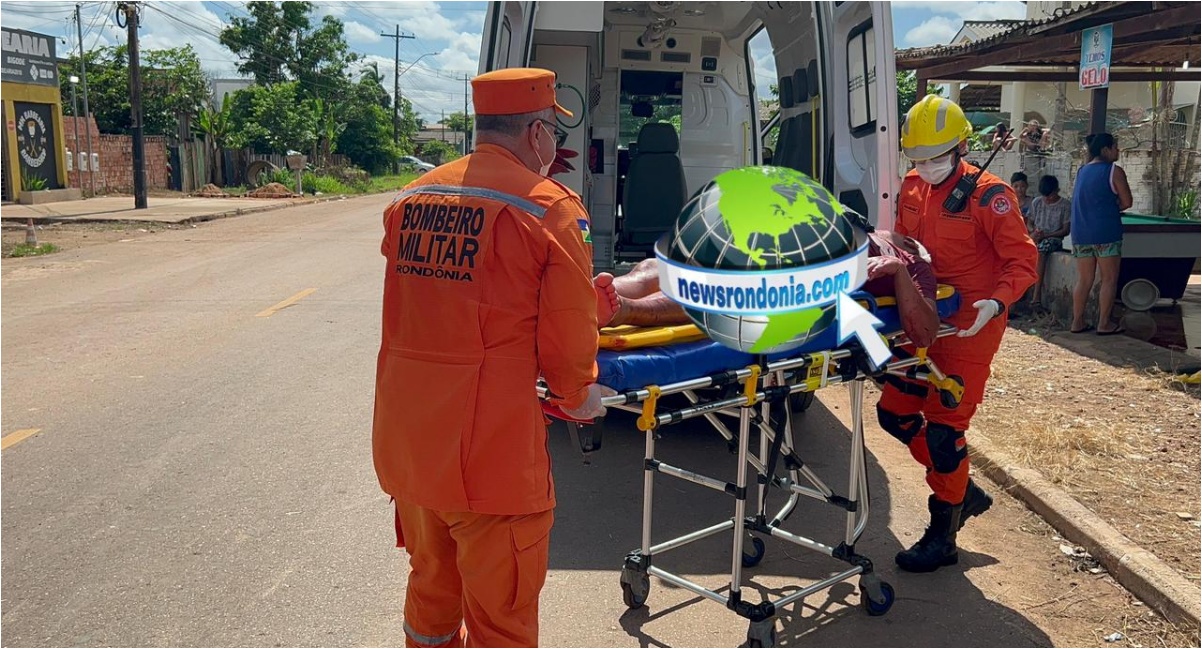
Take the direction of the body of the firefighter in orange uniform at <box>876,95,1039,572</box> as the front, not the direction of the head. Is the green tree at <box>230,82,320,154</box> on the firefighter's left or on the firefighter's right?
on the firefighter's right

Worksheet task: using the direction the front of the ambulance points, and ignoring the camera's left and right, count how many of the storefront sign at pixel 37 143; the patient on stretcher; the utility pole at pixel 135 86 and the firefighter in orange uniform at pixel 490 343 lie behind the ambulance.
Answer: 2

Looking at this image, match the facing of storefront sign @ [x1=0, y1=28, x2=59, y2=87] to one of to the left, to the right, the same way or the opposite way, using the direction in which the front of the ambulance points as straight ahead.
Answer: to the right

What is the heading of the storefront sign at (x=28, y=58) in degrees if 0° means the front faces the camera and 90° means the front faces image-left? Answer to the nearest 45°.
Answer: approximately 315°

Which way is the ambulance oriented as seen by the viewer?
away from the camera

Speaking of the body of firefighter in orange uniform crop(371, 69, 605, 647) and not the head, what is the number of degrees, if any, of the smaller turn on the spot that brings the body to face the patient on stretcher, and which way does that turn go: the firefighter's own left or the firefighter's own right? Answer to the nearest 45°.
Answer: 0° — they already face them

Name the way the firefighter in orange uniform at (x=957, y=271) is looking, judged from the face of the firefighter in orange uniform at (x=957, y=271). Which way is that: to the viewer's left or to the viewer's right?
to the viewer's left

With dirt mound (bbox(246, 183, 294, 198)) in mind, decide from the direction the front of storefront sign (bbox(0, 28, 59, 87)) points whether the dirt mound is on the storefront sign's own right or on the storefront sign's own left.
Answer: on the storefront sign's own left

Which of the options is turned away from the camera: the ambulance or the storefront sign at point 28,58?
the ambulance

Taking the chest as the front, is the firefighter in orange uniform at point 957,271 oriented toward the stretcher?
yes

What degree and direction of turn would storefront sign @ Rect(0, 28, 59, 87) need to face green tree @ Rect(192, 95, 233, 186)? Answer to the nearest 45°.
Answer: approximately 90° to its left

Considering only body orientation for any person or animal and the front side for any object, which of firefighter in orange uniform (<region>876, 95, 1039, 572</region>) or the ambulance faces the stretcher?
the firefighter in orange uniform
